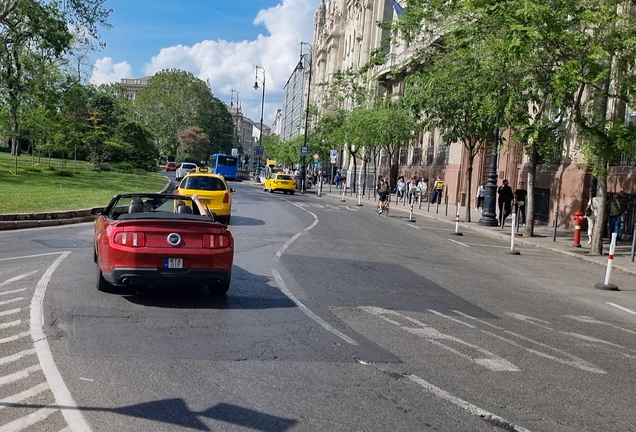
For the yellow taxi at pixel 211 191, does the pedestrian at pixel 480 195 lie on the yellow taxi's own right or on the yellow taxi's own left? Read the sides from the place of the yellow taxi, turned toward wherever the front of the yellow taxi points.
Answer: on the yellow taxi's own right

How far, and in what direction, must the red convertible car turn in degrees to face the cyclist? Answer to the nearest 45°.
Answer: approximately 45° to its right

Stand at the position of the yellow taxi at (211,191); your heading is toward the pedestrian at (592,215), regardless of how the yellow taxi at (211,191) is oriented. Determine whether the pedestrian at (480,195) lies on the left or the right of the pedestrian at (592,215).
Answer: left

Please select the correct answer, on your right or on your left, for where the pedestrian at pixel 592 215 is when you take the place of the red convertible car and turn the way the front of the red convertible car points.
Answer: on your right

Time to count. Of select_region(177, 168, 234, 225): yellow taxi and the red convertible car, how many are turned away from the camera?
2

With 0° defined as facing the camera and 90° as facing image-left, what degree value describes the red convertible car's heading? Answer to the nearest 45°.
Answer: approximately 180°

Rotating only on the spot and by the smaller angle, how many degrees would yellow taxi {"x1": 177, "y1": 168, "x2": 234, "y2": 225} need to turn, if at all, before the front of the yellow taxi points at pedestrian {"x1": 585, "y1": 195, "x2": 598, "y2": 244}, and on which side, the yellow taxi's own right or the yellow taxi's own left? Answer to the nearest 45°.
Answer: approximately 90° to the yellow taxi's own right

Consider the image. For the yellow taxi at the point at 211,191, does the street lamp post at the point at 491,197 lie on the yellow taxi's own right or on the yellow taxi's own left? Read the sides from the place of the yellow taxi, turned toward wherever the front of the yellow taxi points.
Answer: on the yellow taxi's own right

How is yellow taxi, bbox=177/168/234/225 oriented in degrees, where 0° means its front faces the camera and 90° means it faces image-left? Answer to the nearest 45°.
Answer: approximately 180°
